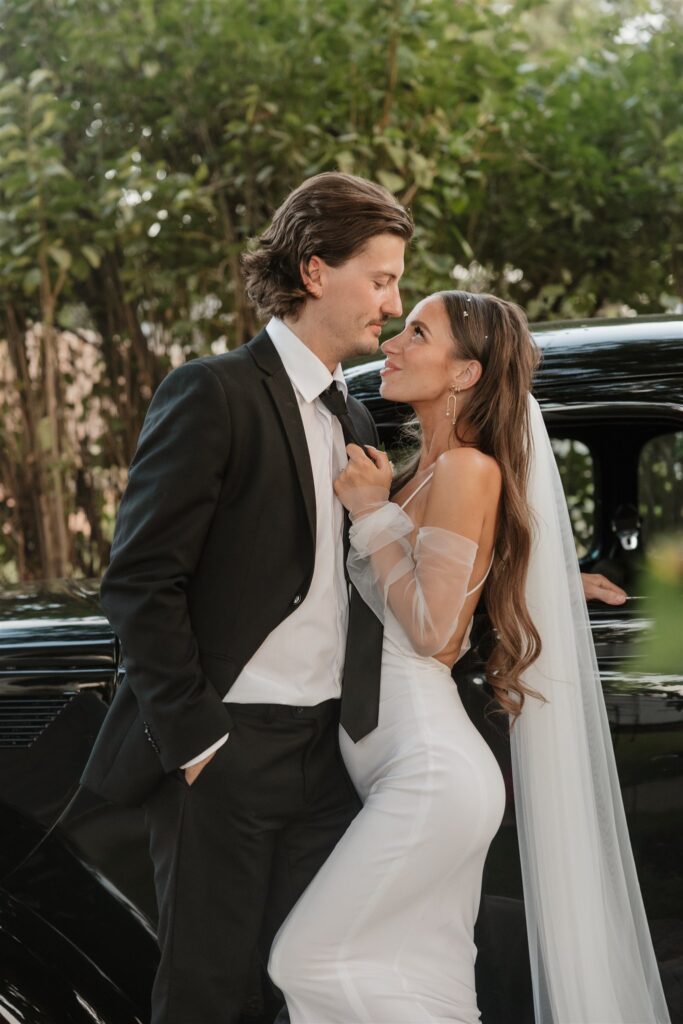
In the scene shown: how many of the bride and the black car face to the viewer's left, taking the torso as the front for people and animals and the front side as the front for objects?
2

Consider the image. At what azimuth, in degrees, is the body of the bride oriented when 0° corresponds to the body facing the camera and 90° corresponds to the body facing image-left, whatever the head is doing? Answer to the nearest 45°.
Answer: approximately 90°

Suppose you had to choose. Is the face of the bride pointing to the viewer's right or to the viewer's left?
to the viewer's left

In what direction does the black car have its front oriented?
to the viewer's left

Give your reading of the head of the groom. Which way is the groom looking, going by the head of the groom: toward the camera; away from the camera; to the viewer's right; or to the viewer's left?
to the viewer's right
